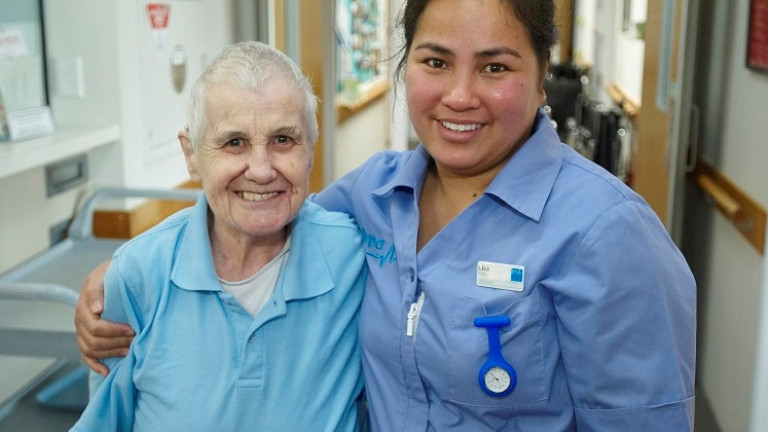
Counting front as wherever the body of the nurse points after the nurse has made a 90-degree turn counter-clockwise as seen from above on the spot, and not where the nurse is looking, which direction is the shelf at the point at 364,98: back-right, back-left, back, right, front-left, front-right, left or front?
back-left

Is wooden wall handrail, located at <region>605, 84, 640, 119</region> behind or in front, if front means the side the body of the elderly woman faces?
behind

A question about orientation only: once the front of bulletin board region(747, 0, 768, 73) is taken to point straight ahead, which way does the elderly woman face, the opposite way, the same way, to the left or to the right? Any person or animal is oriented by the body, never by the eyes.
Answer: to the left

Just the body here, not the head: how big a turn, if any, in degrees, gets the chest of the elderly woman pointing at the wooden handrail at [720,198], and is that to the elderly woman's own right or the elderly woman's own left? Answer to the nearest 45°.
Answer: approximately 135° to the elderly woman's own left

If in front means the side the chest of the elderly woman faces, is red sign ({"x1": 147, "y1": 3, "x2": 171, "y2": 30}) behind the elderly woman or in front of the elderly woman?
behind

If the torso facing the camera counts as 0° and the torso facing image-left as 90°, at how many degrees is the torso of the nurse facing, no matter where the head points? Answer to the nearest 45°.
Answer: approximately 45°
